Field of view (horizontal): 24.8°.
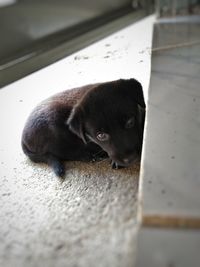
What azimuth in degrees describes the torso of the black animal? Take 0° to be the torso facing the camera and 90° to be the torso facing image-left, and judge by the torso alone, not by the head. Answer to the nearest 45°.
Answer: approximately 315°
